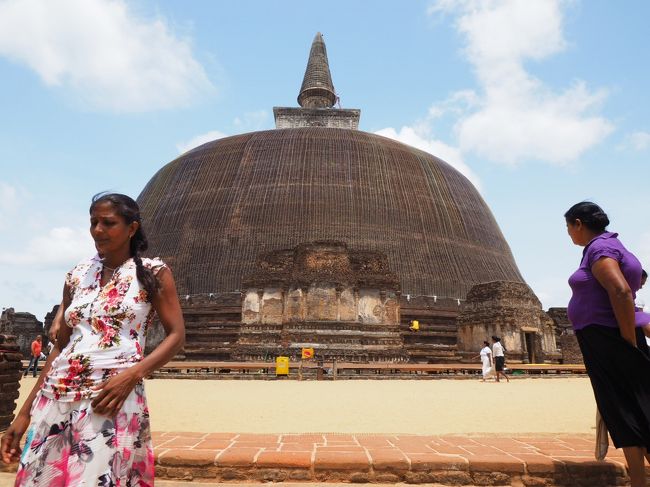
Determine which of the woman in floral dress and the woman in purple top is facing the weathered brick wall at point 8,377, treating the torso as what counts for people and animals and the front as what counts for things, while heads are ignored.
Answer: the woman in purple top

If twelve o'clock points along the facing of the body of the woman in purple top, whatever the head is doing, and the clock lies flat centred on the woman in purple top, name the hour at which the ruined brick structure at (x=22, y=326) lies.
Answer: The ruined brick structure is roughly at 1 o'clock from the woman in purple top.

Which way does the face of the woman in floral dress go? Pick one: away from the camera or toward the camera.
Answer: toward the camera

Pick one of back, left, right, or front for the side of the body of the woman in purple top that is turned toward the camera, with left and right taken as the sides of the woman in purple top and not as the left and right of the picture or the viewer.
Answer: left

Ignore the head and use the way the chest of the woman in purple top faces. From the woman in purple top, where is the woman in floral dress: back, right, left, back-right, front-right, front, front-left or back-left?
front-left

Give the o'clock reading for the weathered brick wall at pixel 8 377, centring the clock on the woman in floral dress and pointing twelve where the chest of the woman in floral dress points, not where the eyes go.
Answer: The weathered brick wall is roughly at 4 o'clock from the woman in floral dress.

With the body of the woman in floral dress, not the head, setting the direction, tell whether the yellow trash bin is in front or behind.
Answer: behind

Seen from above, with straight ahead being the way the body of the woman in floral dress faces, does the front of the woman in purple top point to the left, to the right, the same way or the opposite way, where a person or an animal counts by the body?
to the right

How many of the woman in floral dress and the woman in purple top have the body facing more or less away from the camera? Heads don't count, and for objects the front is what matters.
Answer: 0

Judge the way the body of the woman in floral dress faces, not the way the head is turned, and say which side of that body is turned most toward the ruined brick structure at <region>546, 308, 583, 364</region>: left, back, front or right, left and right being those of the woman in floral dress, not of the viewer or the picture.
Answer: back

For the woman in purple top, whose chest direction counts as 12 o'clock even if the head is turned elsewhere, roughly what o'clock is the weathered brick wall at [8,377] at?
The weathered brick wall is roughly at 12 o'clock from the woman in purple top.

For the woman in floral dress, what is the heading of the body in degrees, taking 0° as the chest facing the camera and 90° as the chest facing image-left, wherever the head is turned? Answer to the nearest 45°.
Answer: approximately 45°

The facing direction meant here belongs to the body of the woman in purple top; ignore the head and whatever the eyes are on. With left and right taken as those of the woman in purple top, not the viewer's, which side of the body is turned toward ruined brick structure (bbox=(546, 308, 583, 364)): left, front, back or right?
right

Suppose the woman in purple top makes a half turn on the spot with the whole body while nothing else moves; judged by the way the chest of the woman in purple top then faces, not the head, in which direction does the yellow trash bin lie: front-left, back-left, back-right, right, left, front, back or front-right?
back-left

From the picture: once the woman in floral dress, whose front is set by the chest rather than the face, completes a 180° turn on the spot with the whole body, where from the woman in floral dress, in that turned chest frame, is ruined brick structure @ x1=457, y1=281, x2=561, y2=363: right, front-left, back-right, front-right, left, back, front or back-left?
front
